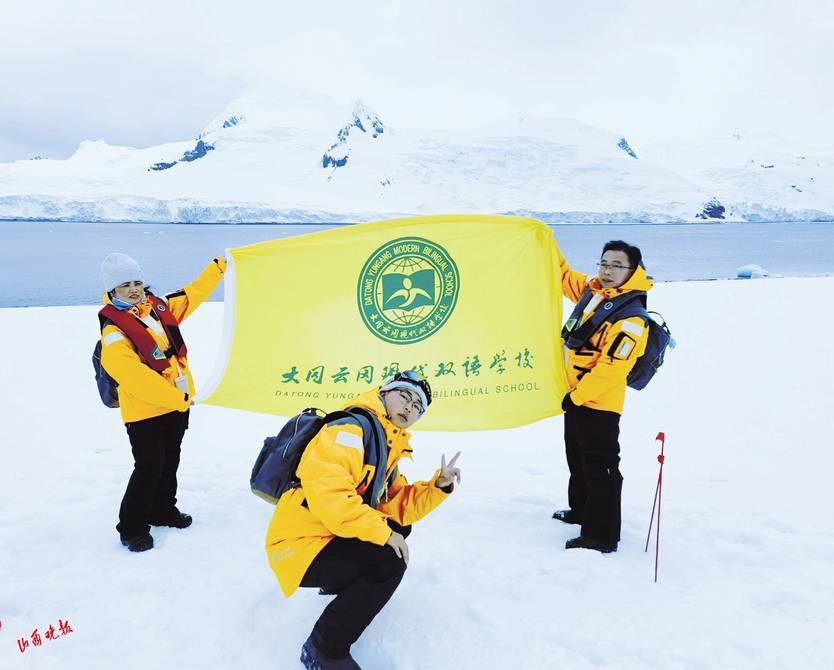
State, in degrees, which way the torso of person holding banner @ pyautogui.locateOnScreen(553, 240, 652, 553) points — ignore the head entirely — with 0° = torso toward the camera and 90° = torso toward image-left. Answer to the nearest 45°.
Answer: approximately 45°

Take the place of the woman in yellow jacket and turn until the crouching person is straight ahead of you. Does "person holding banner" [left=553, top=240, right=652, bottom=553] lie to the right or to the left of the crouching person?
left

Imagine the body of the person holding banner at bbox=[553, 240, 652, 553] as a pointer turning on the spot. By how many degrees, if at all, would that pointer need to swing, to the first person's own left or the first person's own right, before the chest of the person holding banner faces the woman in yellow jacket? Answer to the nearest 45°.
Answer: approximately 45° to the first person's own right

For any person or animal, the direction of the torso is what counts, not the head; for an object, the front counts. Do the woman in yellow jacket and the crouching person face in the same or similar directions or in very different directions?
same or similar directions

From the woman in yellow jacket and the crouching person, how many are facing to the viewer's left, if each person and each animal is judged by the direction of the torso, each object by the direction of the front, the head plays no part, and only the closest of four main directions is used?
0

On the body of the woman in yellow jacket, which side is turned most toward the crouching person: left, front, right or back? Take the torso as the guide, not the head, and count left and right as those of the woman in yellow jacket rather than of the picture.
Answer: front

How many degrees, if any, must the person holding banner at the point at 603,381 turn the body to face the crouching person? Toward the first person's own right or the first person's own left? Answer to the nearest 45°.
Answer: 0° — they already face them

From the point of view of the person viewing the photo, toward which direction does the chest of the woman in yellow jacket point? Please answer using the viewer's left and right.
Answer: facing the viewer and to the right of the viewer

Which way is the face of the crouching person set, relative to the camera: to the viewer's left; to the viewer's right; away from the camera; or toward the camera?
toward the camera

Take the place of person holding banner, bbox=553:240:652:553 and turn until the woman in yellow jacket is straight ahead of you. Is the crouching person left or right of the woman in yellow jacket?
left
